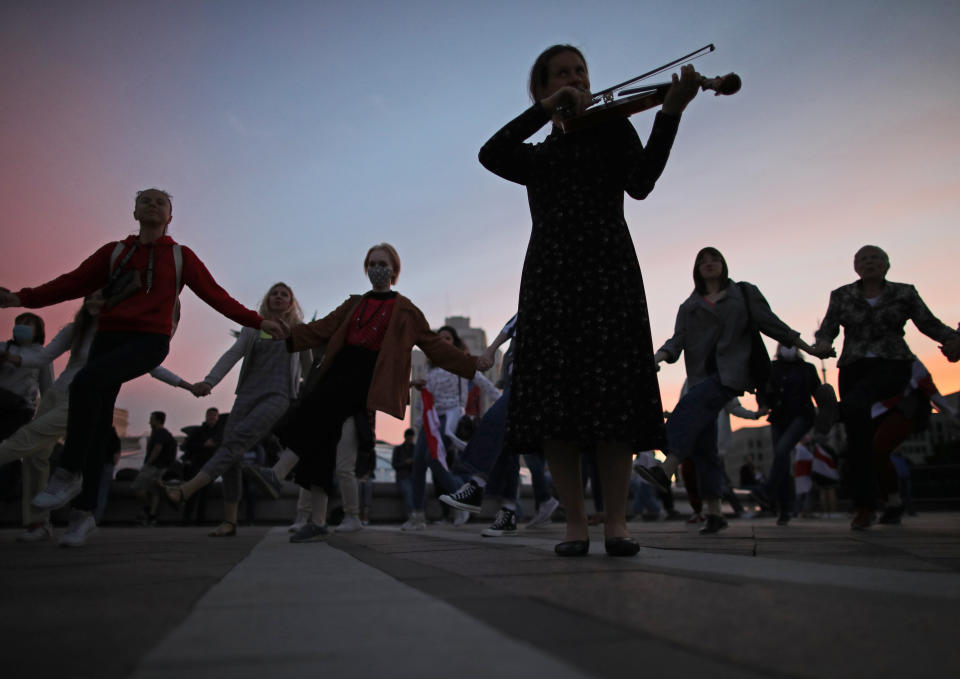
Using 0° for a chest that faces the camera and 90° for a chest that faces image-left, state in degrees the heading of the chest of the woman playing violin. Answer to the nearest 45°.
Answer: approximately 0°

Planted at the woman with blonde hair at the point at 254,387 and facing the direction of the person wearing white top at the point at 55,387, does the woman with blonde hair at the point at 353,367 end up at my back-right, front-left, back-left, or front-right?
back-left

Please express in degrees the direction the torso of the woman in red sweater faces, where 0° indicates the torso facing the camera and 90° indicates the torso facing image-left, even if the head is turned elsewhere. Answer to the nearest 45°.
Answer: approximately 0°

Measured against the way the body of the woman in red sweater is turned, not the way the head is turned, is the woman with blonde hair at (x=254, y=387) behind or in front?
behind

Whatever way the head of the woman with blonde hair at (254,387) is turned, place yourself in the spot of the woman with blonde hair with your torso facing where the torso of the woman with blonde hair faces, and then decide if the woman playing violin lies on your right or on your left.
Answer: on your left

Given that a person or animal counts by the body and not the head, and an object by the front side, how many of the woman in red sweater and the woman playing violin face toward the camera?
2

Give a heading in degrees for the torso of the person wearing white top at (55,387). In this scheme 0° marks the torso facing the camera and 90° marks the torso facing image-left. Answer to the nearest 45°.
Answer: approximately 45°

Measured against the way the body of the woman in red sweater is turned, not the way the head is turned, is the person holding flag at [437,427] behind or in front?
behind
